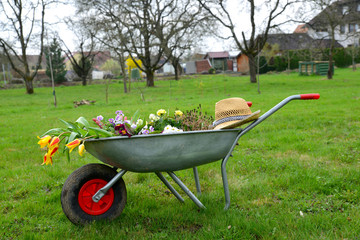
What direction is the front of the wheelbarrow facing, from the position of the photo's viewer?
facing to the left of the viewer

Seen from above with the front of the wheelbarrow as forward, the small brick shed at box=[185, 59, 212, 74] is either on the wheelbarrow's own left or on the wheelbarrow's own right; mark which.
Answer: on the wheelbarrow's own right

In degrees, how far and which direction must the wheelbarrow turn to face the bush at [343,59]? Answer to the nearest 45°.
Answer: approximately 135° to its right
